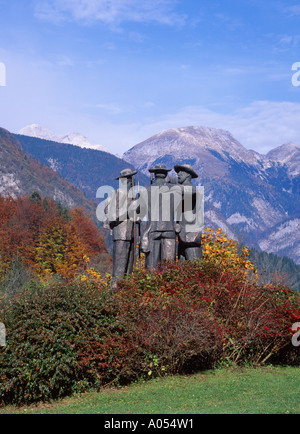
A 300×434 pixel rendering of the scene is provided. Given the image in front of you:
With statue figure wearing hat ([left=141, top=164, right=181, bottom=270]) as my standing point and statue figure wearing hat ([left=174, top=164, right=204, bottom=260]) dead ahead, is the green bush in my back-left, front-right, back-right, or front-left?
back-right

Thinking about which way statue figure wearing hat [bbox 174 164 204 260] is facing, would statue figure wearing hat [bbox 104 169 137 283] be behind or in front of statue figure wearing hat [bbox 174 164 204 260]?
in front
